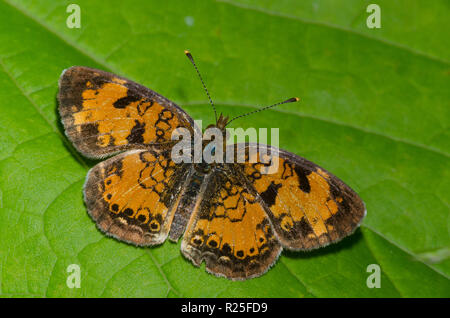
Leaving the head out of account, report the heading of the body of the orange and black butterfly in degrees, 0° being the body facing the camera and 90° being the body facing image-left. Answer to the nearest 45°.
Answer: approximately 180°
